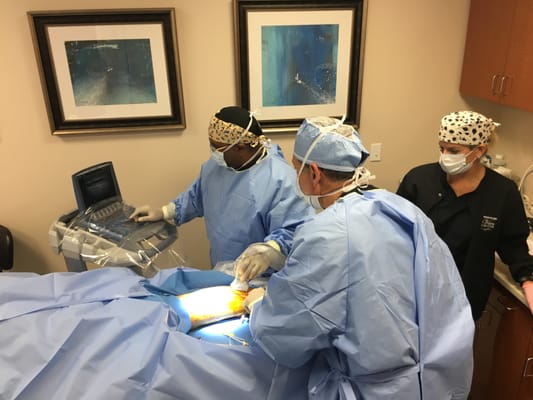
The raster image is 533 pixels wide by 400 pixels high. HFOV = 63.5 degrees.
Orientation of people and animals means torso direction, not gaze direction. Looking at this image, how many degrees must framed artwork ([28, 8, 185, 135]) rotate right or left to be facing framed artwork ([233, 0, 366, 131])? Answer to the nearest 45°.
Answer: approximately 90° to its left

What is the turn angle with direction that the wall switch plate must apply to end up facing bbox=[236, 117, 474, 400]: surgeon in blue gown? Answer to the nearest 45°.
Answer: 0° — it already faces them

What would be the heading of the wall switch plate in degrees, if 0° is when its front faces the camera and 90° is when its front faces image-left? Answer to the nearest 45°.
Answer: approximately 0°

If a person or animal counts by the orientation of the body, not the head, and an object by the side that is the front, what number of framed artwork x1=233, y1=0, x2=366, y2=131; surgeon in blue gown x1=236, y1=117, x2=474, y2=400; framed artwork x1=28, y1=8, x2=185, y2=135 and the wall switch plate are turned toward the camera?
3

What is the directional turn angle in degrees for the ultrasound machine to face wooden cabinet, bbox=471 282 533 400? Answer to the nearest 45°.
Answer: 0° — it already faces it

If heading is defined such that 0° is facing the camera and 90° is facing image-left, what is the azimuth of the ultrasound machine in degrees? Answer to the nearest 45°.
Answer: approximately 315°

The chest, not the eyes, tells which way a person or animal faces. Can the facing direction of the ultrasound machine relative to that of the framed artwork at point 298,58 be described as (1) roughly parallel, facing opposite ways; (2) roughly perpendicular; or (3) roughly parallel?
roughly perpendicular

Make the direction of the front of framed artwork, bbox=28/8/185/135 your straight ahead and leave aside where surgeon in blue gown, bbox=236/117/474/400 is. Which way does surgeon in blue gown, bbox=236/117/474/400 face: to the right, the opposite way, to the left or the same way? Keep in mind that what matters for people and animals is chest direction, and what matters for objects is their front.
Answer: the opposite way

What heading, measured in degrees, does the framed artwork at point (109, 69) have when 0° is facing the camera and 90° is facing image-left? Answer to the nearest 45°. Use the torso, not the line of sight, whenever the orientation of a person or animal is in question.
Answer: approximately 0°

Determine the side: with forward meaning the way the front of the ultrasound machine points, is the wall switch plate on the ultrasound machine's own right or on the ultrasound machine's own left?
on the ultrasound machine's own left

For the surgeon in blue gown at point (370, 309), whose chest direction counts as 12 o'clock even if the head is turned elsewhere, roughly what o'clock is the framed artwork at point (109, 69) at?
The framed artwork is roughly at 12 o'clock from the surgeon in blue gown.

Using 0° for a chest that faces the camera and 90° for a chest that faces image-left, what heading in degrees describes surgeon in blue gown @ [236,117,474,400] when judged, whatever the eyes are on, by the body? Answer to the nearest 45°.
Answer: approximately 135°

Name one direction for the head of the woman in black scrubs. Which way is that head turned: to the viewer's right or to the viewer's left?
to the viewer's left

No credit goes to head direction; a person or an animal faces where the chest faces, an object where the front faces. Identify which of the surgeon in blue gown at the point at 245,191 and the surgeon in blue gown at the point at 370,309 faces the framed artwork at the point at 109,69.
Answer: the surgeon in blue gown at the point at 370,309

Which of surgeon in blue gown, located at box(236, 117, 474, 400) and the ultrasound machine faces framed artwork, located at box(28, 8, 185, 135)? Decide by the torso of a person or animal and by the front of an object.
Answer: the surgeon in blue gown

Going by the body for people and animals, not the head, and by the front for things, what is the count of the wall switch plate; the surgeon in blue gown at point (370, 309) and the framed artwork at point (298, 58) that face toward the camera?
2
